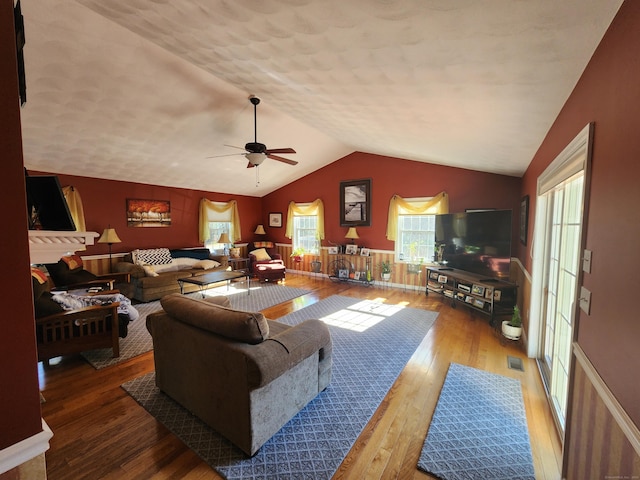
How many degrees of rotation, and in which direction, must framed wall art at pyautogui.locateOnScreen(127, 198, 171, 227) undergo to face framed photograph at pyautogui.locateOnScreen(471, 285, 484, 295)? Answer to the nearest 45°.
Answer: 0° — it already faces it

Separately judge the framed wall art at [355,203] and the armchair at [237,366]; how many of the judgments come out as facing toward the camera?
1

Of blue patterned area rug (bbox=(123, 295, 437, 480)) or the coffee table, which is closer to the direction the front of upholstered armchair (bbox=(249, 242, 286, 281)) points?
the blue patterned area rug

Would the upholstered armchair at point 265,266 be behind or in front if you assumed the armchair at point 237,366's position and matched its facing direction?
in front

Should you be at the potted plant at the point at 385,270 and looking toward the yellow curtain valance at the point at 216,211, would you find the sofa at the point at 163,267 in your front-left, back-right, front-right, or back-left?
front-left

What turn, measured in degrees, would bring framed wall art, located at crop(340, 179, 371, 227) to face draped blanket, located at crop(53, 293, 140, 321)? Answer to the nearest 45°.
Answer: approximately 45° to its right

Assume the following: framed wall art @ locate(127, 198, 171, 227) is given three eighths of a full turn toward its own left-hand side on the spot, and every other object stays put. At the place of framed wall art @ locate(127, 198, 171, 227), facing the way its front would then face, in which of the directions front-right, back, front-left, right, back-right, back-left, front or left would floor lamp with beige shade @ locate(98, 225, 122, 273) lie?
back-left

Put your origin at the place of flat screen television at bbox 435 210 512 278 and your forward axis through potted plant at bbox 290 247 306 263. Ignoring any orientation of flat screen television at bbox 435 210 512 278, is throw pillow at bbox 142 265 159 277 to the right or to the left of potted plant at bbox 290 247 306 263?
left

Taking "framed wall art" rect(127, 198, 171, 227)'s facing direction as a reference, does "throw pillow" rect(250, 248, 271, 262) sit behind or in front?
in front

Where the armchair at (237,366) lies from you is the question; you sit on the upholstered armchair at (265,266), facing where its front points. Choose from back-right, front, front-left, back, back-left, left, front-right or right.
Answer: front-right

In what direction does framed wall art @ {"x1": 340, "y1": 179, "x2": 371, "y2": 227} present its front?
toward the camera

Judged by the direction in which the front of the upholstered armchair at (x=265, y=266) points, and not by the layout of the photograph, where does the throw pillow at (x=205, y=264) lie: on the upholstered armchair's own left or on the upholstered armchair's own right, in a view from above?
on the upholstered armchair's own right

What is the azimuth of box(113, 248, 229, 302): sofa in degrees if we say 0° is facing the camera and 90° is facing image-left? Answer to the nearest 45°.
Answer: approximately 315°

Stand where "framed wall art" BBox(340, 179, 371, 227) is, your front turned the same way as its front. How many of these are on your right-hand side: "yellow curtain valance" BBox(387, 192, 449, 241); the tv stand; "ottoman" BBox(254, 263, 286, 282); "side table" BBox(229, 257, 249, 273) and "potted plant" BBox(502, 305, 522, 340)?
2

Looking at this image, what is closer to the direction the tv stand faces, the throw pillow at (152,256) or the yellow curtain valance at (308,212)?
the throw pillow

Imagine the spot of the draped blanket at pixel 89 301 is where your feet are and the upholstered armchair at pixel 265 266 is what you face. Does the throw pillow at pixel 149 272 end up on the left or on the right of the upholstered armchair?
left

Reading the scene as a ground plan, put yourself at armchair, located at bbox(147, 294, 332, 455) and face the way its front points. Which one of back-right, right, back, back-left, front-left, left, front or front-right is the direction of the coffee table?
front-left

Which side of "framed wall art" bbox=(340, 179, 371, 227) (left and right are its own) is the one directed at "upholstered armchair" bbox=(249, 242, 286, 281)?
right
